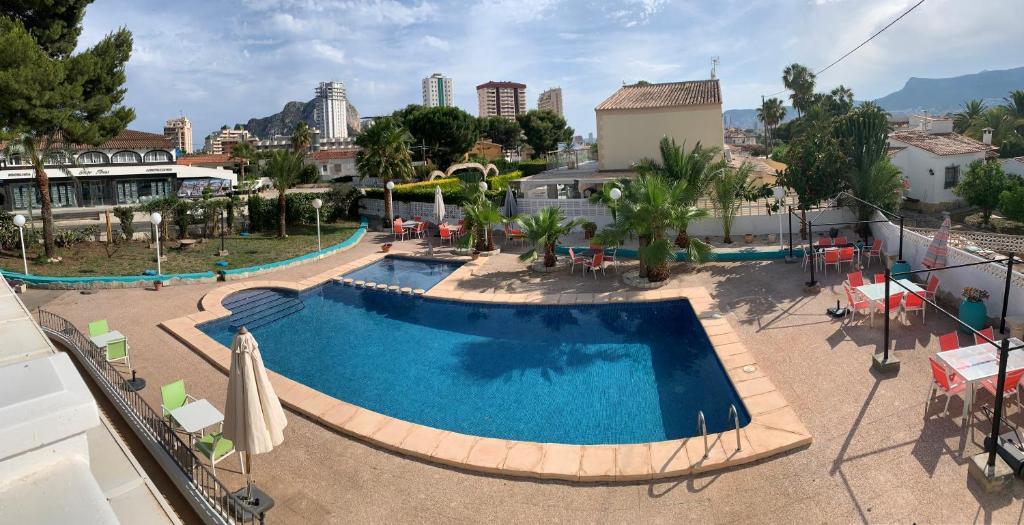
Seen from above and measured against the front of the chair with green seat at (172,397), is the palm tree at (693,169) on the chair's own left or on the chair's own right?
on the chair's own left

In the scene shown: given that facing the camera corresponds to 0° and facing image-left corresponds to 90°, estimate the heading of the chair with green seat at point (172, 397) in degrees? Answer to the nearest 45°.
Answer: approximately 315°

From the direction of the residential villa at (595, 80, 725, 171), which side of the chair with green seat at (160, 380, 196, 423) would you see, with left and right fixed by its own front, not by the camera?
left

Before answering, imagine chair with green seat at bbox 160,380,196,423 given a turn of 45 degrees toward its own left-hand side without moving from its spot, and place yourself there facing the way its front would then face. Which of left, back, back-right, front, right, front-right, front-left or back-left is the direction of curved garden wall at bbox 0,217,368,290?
left

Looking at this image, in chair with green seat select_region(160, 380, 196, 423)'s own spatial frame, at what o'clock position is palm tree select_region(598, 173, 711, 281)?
The palm tree is roughly at 10 o'clock from the chair with green seat.

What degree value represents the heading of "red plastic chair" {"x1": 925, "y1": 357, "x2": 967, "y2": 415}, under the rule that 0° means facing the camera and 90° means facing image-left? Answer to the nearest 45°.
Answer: approximately 225°

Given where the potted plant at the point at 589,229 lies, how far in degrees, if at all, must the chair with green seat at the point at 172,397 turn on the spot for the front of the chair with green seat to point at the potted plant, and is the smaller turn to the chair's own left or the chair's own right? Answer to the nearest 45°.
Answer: approximately 90° to the chair's own left

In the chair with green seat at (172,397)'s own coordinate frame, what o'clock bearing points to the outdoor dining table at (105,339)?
The outdoor dining table is roughly at 7 o'clock from the chair with green seat.

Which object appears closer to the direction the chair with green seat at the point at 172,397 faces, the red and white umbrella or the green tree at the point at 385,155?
the red and white umbrella

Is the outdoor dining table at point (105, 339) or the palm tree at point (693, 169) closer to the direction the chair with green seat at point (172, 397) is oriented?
the palm tree

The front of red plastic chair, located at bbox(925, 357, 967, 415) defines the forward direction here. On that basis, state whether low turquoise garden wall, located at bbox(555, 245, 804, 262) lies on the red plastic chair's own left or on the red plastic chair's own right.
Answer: on the red plastic chair's own left

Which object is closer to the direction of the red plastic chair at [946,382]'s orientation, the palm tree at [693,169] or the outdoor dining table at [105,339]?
the palm tree

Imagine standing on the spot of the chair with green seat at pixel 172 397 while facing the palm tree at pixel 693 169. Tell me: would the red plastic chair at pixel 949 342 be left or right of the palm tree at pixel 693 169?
right

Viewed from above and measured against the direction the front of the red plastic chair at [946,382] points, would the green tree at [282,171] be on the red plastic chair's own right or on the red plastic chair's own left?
on the red plastic chair's own left

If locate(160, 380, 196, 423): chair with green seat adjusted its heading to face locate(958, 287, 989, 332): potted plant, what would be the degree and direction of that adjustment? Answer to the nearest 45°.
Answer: approximately 45° to its left
